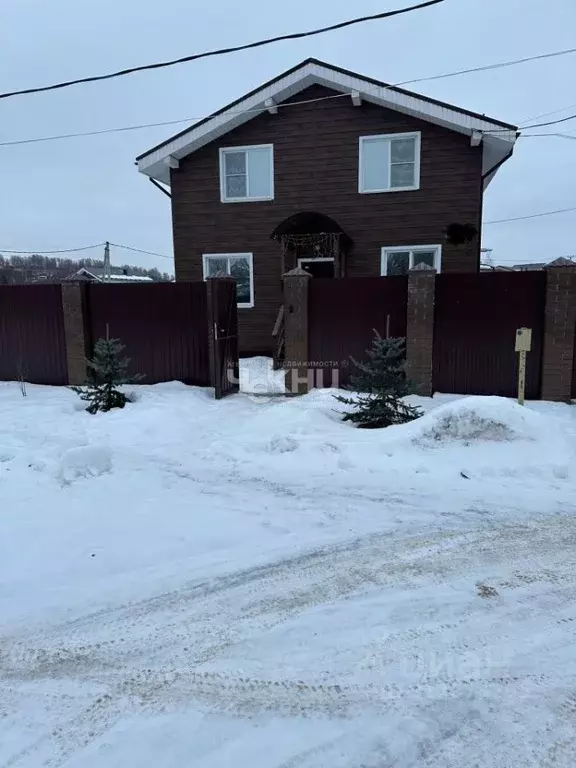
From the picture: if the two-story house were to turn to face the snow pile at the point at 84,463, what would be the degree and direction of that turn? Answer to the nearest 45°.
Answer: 0° — it already faces it

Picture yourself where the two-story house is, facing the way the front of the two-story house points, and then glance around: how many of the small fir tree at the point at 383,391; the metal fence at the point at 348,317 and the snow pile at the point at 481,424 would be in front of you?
3

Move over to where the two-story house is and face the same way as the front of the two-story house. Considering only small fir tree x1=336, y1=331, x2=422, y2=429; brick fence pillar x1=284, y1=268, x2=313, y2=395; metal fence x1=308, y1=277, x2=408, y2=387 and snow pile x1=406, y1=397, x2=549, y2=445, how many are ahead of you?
4

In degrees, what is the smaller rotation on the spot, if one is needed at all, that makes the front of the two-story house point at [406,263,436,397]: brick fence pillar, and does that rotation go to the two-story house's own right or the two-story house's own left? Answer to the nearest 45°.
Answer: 0° — it already faces it

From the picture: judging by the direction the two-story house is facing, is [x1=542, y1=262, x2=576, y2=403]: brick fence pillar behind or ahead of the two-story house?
ahead

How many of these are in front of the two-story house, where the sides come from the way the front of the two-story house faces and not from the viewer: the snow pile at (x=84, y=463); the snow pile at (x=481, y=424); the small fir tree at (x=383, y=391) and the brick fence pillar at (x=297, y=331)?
4

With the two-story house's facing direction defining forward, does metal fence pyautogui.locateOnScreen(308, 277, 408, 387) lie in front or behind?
in front

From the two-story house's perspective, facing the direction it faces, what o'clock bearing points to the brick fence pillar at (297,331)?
The brick fence pillar is roughly at 12 o'clock from the two-story house.

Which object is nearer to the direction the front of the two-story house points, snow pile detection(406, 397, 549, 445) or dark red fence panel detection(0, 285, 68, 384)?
the snow pile

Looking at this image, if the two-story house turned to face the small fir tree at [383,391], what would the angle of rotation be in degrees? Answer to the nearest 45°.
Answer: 0° — it already faces it

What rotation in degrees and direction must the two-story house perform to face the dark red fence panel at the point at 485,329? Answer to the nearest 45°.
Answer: approximately 45° to its left

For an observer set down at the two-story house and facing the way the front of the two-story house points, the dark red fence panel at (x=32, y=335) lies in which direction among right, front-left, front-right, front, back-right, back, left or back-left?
front-right

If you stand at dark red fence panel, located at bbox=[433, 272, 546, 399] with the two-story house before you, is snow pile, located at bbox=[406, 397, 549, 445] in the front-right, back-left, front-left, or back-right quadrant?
back-left

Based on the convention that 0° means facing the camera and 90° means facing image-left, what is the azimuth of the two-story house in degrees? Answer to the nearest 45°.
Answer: approximately 0°
